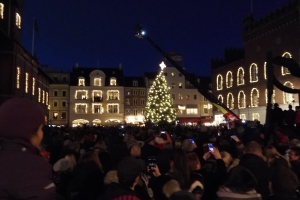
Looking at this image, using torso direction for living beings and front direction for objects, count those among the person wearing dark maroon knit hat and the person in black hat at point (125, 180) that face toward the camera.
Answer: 0

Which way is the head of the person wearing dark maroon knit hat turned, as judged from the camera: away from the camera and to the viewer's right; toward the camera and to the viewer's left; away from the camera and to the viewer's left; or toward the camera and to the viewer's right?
away from the camera and to the viewer's right

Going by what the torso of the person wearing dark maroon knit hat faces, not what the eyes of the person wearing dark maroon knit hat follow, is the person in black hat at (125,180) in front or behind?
in front

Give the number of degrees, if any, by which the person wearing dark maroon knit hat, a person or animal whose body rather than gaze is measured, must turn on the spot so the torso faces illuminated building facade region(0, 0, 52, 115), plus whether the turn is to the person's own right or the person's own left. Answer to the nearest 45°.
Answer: approximately 45° to the person's own left

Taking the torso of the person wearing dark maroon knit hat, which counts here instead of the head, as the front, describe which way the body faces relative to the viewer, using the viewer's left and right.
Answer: facing away from the viewer and to the right of the viewer

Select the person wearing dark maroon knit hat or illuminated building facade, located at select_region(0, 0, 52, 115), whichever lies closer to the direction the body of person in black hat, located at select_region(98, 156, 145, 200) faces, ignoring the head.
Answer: the illuminated building facade

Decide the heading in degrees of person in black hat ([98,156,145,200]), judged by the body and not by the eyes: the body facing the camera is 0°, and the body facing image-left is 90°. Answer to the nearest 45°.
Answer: approximately 225°

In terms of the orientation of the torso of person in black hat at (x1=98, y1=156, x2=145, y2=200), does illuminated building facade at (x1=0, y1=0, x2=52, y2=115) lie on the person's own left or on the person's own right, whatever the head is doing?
on the person's own left

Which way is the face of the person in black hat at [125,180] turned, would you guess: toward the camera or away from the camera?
away from the camera
